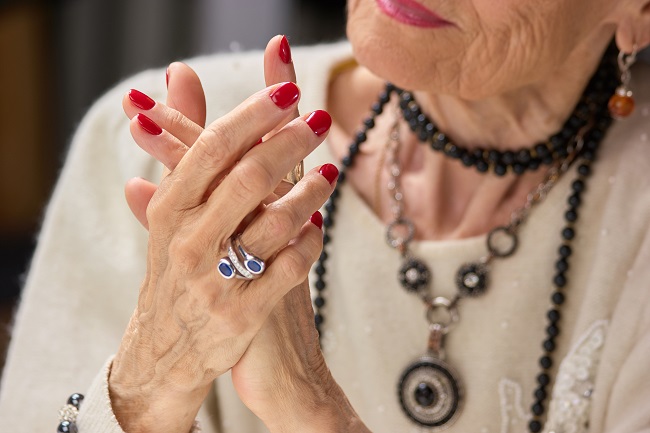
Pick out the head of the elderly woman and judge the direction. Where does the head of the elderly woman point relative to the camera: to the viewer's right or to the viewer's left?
to the viewer's left

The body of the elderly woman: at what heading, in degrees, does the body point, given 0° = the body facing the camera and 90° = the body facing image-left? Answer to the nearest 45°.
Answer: approximately 45°
